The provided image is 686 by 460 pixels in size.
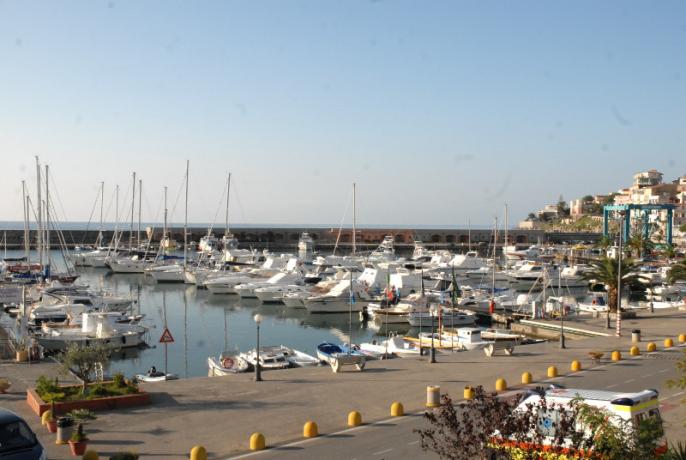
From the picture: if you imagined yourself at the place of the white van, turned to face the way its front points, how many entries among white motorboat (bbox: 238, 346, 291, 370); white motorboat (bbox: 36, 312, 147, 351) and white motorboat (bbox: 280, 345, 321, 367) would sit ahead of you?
3

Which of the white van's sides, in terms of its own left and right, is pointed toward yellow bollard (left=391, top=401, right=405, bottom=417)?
front

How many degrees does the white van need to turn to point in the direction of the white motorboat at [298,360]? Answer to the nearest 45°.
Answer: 0° — it already faces it

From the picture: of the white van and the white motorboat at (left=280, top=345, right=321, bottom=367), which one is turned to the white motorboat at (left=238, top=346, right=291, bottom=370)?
the white van

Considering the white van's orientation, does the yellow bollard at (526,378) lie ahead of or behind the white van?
ahead

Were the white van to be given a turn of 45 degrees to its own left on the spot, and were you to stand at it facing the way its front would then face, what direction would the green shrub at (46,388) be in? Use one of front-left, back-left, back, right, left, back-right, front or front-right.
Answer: front

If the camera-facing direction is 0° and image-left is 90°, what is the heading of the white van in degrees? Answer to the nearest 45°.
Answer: approximately 135°

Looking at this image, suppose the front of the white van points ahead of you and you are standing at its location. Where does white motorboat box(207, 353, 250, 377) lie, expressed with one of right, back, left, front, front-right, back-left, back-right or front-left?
front

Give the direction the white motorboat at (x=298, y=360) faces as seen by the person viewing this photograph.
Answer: facing the viewer and to the right of the viewer

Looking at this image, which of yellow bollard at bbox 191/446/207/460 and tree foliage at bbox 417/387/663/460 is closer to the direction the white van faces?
the yellow bollard
